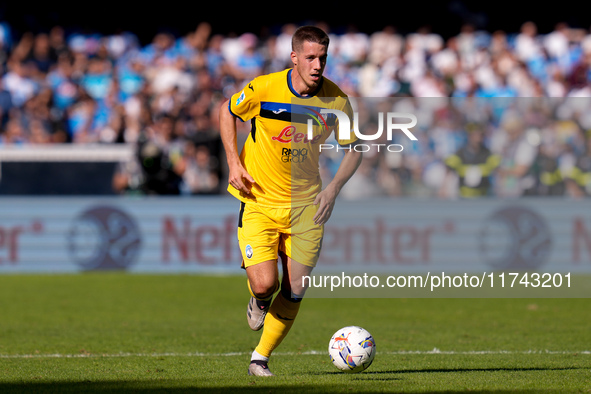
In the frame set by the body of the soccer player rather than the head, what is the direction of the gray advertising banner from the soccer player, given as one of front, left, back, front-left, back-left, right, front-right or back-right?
back-left

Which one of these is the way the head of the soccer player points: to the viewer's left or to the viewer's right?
to the viewer's right

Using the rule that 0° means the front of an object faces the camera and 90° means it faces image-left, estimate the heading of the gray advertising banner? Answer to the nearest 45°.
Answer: approximately 0°

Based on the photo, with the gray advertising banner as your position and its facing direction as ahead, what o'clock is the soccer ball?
The soccer ball is roughly at 12 o'clock from the gray advertising banner.
